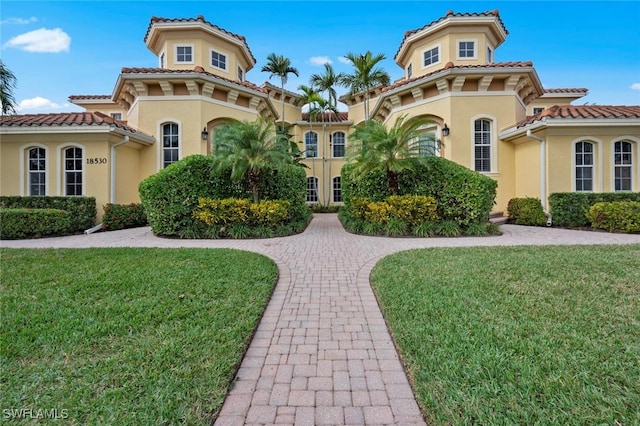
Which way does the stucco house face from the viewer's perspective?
toward the camera

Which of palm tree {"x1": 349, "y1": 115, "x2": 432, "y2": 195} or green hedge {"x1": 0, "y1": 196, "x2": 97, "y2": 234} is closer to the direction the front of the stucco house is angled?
the palm tree

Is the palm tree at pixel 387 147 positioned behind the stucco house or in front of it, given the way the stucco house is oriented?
in front

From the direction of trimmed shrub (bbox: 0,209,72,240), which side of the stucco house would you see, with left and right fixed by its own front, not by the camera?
right

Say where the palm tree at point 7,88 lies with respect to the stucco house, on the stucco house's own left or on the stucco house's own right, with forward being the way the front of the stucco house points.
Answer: on the stucco house's own right

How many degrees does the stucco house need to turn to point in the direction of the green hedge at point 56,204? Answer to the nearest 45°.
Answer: approximately 90° to its right

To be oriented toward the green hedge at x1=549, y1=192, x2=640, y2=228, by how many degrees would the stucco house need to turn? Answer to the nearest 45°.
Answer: approximately 45° to its left

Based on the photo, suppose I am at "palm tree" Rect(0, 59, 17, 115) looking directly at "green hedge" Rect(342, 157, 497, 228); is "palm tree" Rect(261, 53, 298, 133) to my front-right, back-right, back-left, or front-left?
front-left

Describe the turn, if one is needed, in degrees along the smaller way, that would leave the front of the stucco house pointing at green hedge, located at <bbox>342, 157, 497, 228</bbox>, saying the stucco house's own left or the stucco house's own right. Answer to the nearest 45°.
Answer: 0° — it already faces it
